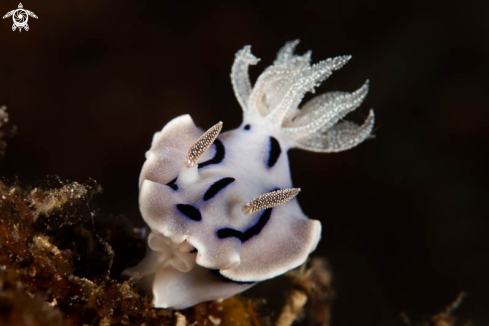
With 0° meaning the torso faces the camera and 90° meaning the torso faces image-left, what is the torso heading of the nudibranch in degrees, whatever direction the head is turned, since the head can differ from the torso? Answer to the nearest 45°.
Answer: approximately 45°
